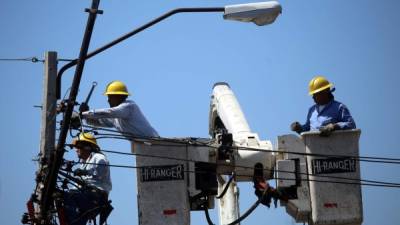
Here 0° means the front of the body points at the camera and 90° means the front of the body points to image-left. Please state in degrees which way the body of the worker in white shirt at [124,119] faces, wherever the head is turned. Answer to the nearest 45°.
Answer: approximately 90°

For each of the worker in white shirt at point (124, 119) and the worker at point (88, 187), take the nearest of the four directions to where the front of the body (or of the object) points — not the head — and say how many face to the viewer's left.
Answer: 2

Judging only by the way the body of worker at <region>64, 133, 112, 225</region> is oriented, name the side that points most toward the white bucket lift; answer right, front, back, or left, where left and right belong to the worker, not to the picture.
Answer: back

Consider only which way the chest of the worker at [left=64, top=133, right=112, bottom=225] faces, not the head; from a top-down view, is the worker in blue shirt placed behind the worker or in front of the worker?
behind

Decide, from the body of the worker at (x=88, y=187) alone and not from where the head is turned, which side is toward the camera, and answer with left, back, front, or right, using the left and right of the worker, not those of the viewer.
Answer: left

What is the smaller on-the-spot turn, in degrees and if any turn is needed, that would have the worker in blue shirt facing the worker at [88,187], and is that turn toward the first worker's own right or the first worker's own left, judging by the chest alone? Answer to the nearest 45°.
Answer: approximately 45° to the first worker's own right

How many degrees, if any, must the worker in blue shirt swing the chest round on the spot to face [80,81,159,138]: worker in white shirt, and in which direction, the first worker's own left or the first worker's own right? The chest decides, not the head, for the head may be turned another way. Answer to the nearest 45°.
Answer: approximately 45° to the first worker's own right

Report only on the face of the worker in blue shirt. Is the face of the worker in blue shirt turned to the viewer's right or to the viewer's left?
to the viewer's left
